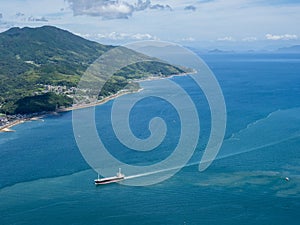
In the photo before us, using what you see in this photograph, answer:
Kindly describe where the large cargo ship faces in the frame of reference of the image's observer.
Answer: facing to the left of the viewer

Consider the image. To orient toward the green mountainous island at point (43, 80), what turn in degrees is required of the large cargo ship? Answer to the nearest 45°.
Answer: approximately 90° to its right
